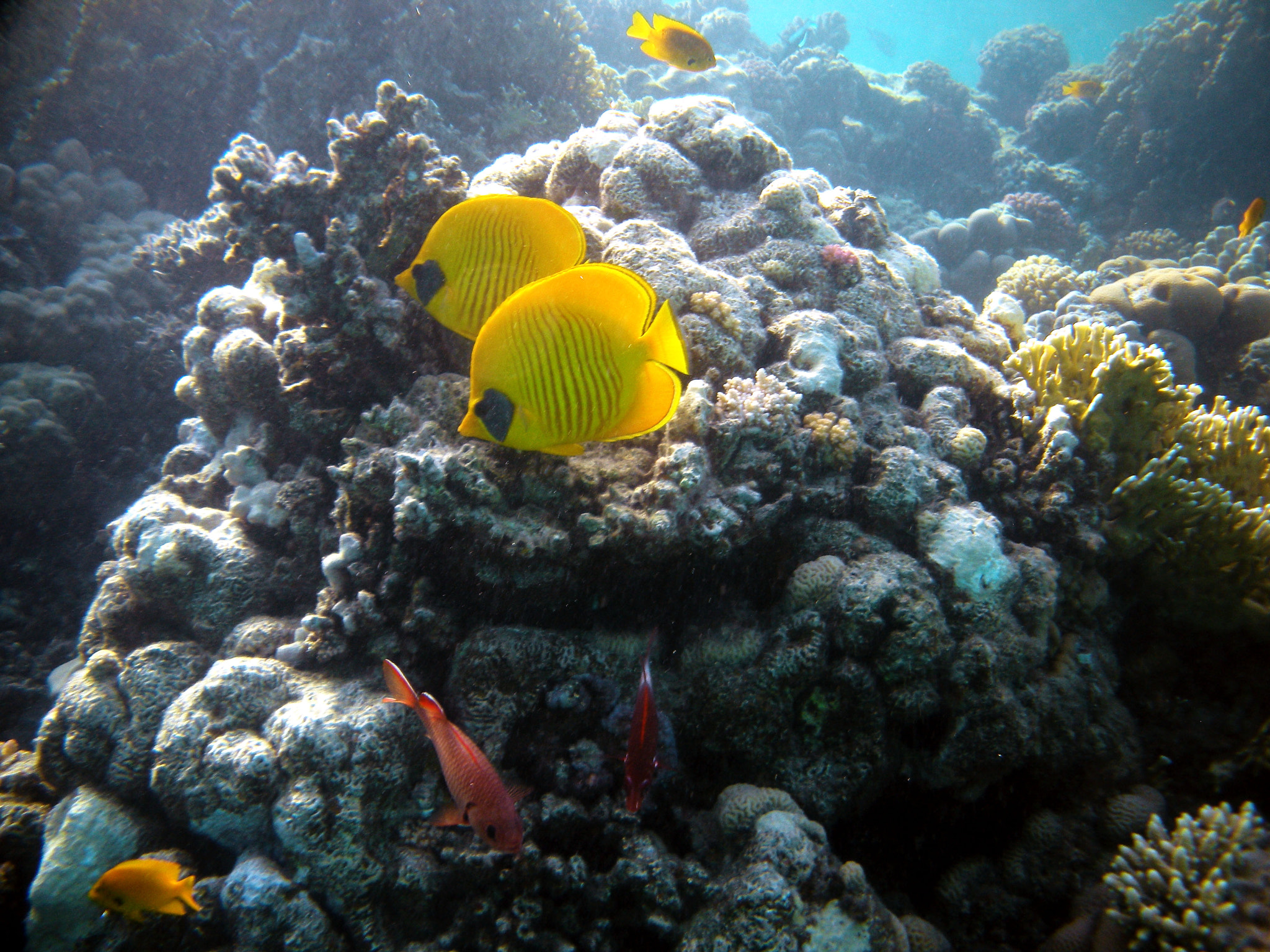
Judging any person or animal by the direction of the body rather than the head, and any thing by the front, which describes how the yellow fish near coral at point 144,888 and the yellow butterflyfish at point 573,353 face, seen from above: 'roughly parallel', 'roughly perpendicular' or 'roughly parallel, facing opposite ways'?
roughly parallel

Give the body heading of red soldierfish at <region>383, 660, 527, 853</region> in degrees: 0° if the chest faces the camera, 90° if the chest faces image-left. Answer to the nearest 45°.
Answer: approximately 315°

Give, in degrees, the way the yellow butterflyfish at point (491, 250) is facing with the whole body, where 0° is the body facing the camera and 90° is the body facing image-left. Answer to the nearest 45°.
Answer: approximately 90°

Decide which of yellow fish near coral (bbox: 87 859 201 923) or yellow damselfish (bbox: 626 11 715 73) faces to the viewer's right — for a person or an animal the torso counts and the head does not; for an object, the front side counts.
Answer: the yellow damselfish

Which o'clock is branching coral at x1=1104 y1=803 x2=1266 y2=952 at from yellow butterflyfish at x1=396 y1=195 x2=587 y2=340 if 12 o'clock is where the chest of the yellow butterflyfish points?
The branching coral is roughly at 6 o'clock from the yellow butterflyfish.

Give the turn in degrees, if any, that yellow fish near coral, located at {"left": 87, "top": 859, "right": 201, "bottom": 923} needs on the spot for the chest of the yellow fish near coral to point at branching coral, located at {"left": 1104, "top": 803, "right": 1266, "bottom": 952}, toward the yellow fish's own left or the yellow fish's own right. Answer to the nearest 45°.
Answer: approximately 135° to the yellow fish's own left

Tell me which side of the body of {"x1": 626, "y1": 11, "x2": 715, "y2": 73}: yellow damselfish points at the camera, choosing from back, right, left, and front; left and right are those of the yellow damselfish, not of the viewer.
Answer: right

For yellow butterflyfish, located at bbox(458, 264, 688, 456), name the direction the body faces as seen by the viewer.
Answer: to the viewer's left
